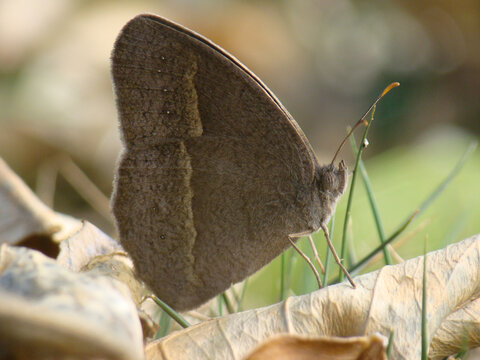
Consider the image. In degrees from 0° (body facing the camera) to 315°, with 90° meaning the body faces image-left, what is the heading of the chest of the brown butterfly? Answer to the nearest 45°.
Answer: approximately 270°
